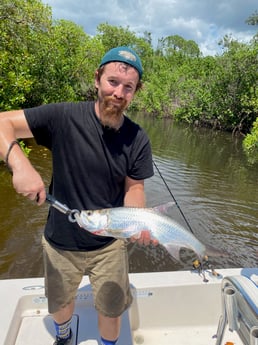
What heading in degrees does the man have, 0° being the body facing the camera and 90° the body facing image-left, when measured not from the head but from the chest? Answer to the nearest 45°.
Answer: approximately 0°
